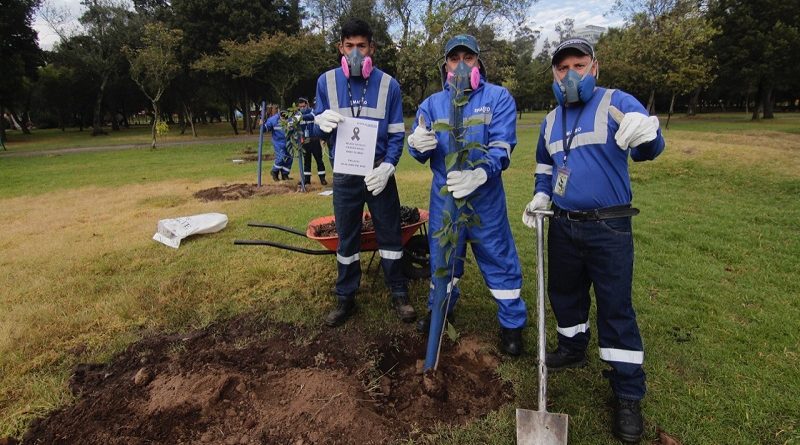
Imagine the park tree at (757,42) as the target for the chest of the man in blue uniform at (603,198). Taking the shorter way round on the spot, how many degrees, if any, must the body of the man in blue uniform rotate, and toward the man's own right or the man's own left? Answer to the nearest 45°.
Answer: approximately 135° to the man's own right

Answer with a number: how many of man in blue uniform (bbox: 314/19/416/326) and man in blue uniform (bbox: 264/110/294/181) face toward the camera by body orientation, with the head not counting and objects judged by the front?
1

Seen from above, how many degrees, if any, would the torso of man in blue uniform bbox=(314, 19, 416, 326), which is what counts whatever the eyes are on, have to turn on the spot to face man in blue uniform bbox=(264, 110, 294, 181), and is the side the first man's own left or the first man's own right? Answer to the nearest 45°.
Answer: approximately 180°

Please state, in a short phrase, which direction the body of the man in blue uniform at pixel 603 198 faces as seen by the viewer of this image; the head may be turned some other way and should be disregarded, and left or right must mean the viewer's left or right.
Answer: facing the viewer and to the left of the viewer

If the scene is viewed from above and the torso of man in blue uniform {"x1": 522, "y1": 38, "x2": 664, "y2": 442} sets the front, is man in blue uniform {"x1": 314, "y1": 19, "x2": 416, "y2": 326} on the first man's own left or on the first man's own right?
on the first man's own right

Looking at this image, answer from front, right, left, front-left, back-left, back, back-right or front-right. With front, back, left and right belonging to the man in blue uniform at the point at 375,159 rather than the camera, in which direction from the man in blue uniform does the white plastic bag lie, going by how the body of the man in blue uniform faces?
back-right

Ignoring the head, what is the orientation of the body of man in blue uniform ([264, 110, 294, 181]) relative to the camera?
to the viewer's right

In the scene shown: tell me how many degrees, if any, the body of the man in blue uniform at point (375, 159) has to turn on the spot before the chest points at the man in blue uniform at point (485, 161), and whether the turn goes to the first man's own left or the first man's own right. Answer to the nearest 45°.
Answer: approximately 45° to the first man's own left

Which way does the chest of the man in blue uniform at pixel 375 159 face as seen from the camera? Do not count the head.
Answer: toward the camera

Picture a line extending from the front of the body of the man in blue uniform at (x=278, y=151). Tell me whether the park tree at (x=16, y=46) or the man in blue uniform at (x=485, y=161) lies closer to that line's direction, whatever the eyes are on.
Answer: the man in blue uniform

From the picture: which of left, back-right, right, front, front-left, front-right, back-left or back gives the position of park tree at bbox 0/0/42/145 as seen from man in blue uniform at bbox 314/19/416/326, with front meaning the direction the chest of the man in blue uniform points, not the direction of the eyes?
back-right

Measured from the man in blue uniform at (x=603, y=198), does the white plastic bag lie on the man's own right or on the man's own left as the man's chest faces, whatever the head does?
on the man's own right
